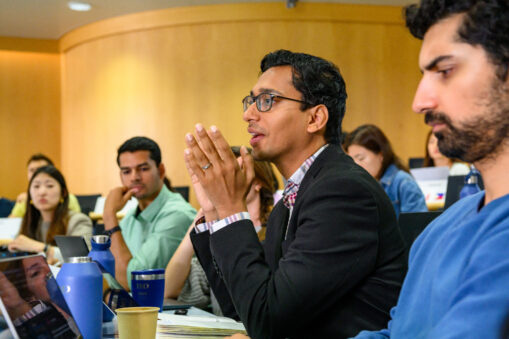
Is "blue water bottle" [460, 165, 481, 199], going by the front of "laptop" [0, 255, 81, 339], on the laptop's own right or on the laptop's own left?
on the laptop's own left

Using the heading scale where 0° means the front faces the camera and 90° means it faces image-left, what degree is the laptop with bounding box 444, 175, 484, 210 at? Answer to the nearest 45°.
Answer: approximately 180°

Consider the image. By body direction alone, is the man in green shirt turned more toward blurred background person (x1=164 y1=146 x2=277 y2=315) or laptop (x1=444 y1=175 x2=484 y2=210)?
the blurred background person

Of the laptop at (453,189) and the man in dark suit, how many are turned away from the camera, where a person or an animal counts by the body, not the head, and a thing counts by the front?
1

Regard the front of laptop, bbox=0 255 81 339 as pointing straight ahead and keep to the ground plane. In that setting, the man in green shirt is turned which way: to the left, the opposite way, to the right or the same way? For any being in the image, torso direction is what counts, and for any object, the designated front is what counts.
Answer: to the right

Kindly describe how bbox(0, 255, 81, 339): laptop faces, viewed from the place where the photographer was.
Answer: facing the viewer and to the right of the viewer

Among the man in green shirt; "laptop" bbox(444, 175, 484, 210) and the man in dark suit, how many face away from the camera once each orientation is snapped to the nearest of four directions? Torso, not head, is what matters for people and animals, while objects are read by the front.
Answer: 1

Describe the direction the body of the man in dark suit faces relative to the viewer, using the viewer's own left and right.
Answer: facing to the left of the viewer

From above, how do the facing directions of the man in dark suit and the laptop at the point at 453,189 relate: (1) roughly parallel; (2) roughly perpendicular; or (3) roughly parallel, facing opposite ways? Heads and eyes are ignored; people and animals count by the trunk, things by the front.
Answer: roughly perpendicular

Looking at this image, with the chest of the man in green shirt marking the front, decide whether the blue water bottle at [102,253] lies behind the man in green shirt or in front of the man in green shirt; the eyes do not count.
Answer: in front

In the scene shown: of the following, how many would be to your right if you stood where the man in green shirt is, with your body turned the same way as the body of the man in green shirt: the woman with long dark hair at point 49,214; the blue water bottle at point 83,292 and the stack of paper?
1

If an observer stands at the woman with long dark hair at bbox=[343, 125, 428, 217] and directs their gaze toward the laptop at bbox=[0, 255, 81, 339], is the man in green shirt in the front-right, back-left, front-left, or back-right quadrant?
front-right

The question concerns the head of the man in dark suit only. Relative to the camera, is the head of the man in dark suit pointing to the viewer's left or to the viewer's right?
to the viewer's left
